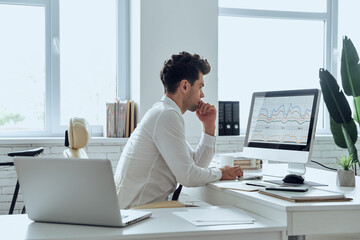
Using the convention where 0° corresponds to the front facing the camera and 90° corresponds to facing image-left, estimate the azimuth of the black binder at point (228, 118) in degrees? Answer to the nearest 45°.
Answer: approximately 0°

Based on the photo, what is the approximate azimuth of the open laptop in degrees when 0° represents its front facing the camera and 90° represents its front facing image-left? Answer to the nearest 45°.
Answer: approximately 225°

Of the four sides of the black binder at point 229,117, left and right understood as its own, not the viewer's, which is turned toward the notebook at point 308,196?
front

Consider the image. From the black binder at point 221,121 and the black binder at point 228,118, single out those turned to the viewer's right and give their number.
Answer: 0

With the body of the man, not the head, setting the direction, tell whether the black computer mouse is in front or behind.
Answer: in front

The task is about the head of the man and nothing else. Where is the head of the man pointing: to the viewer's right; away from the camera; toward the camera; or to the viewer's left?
to the viewer's right

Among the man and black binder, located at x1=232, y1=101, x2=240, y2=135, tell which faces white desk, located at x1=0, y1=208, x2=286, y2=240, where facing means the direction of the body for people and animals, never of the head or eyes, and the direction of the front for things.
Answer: the black binder

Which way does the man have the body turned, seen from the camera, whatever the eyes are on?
to the viewer's right

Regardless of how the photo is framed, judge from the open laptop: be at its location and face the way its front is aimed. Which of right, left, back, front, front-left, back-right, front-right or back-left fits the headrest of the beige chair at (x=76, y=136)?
front-left

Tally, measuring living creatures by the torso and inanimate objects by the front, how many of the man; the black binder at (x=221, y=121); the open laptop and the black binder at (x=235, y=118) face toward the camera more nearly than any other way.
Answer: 2

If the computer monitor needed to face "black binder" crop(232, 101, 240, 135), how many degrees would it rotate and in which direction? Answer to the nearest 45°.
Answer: approximately 135° to its right

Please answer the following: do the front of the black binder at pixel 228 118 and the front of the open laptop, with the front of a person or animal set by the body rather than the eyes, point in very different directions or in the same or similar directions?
very different directions

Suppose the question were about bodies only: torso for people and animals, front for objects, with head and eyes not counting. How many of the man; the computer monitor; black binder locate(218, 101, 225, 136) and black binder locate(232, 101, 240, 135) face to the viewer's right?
1

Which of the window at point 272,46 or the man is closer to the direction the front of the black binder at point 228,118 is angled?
the man

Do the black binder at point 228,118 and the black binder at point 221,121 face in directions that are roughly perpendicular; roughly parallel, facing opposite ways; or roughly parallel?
roughly parallel

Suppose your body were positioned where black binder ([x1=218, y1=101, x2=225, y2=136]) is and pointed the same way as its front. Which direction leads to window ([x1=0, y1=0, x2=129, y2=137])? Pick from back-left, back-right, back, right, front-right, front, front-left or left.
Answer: right

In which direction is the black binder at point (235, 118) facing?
toward the camera

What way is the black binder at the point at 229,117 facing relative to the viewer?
toward the camera

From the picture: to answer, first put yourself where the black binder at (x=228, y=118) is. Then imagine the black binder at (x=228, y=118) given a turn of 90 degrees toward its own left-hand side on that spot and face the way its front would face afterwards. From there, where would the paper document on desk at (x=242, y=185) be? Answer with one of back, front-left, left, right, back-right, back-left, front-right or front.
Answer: right
